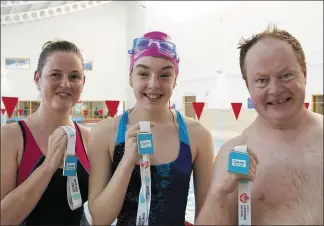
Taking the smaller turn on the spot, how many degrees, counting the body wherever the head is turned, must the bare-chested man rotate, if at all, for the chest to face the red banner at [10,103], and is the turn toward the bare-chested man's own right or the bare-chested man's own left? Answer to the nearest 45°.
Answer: approximately 135° to the bare-chested man's own right

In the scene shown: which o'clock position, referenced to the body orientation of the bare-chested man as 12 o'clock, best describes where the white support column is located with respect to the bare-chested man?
The white support column is roughly at 5 o'clock from the bare-chested man.

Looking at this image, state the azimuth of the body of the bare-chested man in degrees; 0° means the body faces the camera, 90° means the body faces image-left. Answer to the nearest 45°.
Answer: approximately 0°
